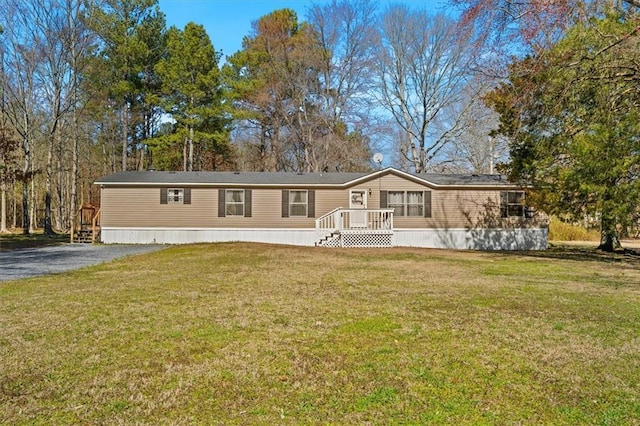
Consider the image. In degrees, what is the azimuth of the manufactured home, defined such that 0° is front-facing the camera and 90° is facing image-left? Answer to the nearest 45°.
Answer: approximately 0°

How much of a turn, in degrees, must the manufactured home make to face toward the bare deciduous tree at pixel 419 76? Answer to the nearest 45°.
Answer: approximately 135° to its left
